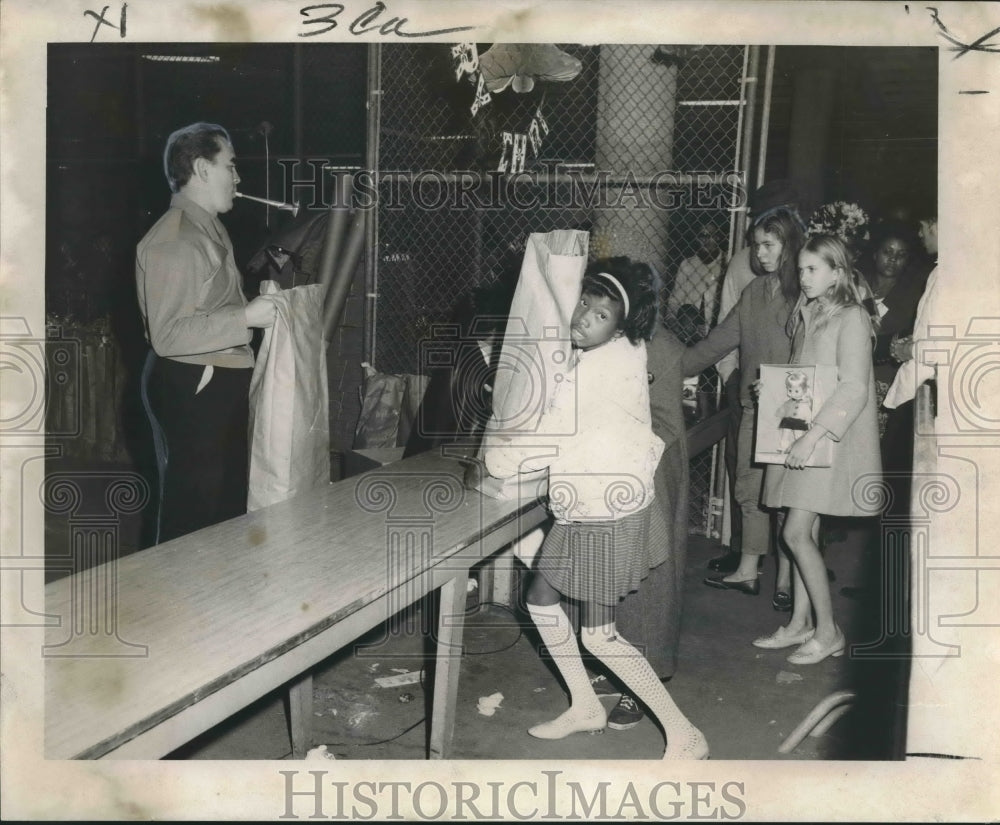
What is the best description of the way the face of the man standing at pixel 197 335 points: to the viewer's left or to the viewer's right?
to the viewer's right

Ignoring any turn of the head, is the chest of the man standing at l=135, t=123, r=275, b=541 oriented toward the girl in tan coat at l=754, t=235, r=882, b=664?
yes

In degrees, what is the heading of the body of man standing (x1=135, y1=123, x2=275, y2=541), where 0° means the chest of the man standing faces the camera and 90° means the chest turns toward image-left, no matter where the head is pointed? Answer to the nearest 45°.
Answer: approximately 270°

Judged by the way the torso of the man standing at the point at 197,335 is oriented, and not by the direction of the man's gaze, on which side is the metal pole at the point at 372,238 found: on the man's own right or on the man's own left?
on the man's own left
